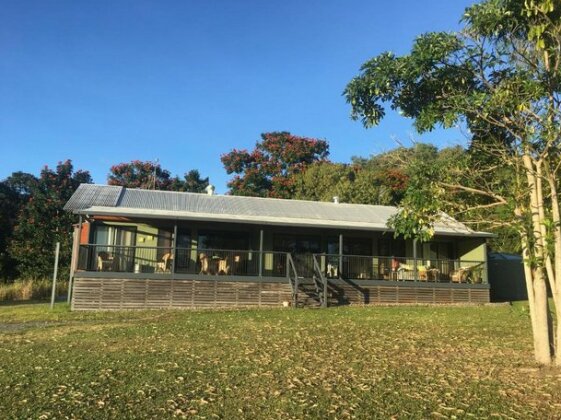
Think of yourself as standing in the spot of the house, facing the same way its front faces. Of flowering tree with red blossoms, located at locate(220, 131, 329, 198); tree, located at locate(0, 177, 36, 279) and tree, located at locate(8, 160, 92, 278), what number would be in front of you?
0

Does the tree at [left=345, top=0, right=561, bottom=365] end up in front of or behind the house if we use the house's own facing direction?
in front

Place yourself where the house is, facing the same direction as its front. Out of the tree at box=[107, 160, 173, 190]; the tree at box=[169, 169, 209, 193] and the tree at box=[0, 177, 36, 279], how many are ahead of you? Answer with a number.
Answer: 0

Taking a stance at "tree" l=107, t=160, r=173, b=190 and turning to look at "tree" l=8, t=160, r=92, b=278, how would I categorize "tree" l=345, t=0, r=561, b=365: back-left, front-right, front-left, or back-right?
front-left

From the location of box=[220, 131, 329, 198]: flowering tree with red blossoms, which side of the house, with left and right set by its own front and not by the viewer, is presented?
back

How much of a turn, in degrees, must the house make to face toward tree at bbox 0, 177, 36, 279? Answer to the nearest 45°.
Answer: approximately 135° to its right

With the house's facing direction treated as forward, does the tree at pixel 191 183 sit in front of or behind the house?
behind

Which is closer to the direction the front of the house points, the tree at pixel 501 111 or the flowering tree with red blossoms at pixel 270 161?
the tree

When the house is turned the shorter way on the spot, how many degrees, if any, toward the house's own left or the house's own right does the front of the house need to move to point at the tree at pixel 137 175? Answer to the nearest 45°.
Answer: approximately 135° to the house's own right

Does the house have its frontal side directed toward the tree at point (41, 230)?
no

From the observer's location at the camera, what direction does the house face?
facing the viewer
